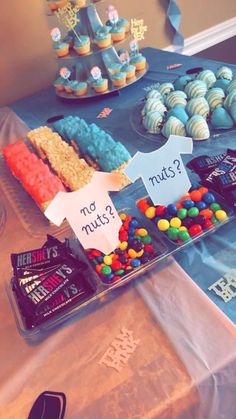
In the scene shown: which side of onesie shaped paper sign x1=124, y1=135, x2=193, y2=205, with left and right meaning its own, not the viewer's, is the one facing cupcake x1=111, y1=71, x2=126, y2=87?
back

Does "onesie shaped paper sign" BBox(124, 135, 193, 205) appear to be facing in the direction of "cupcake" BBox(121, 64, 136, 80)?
no

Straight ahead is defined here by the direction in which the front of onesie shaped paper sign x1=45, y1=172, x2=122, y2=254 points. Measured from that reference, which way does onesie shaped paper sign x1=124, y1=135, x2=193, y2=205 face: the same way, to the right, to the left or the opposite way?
the same way

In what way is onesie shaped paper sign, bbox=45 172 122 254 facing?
toward the camera

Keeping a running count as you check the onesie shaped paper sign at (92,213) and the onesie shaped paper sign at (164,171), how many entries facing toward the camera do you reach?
2

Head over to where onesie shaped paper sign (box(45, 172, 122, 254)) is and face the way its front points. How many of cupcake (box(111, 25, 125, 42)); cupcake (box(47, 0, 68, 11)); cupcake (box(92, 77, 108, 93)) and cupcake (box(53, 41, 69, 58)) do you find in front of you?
0

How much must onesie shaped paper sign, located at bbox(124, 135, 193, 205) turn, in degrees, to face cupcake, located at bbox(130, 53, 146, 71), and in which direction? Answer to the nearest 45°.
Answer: approximately 180°

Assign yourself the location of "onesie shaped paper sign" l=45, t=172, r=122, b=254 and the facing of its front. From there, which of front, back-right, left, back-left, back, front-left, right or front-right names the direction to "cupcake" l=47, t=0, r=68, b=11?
back

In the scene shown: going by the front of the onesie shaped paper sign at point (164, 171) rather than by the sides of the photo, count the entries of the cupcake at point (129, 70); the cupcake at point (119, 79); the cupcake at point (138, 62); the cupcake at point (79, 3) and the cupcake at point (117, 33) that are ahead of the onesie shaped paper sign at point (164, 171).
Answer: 0

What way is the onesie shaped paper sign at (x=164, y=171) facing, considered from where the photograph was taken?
facing the viewer

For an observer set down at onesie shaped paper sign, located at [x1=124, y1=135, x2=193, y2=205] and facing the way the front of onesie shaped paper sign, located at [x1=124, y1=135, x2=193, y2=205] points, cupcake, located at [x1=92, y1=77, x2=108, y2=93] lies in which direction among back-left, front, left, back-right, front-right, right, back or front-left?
back

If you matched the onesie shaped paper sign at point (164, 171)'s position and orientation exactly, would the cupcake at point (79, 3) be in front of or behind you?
behind

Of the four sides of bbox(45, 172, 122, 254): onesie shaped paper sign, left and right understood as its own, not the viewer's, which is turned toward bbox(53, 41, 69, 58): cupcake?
back
